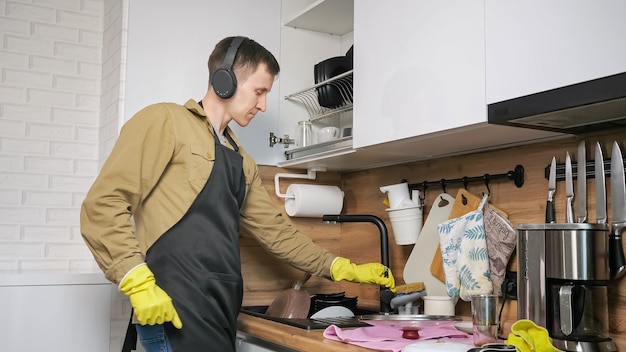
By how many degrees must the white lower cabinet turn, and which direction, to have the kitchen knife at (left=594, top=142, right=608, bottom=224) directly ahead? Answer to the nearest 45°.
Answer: approximately 45° to its left

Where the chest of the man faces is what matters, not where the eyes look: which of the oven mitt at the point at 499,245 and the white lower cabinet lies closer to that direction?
the oven mitt

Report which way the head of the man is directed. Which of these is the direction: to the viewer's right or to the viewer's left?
to the viewer's right

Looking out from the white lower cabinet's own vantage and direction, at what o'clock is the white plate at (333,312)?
The white plate is roughly at 10 o'clock from the white lower cabinet.

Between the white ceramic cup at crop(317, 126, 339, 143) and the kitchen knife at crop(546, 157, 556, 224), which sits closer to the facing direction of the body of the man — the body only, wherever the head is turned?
the kitchen knife

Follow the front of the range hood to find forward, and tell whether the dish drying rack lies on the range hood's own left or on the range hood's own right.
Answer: on the range hood's own right

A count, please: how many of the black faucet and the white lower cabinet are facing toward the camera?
1

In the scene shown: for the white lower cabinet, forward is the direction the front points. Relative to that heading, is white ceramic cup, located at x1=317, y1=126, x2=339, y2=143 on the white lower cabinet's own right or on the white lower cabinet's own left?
on the white lower cabinet's own left

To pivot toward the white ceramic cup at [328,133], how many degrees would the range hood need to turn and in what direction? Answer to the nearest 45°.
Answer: approximately 90° to its right

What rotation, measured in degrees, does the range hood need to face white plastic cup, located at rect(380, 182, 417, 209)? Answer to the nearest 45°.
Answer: approximately 90° to its right
